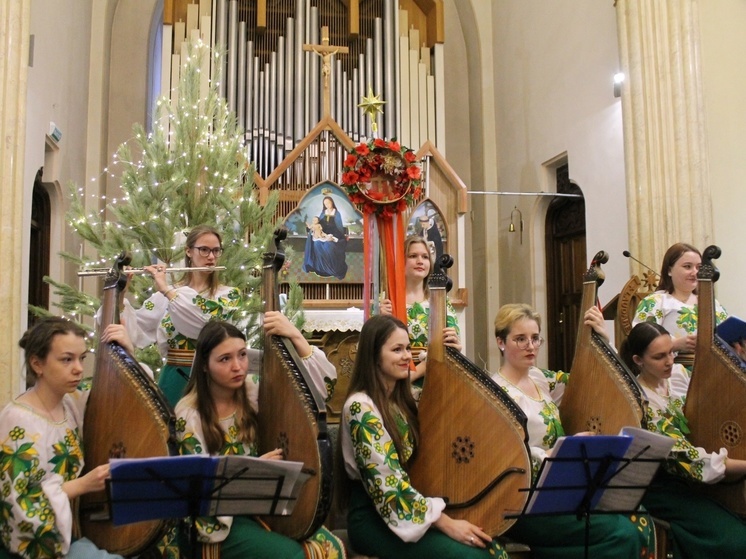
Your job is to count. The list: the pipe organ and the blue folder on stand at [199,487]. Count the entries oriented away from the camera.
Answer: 1

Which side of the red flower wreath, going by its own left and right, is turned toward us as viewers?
front

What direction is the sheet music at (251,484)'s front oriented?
away from the camera

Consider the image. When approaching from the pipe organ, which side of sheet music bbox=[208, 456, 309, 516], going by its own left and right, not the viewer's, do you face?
front

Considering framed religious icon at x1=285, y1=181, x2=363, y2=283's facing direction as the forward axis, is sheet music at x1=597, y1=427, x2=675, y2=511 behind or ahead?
ahead

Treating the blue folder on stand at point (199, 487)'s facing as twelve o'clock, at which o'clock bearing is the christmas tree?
The christmas tree is roughly at 12 o'clock from the blue folder on stand.

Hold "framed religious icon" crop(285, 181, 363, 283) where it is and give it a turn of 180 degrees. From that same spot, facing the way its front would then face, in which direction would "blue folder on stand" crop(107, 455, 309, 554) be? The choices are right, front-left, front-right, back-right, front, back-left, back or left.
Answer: back

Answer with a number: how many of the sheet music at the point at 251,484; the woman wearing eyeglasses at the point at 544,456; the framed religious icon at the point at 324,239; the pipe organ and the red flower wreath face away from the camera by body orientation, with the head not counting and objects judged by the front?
1

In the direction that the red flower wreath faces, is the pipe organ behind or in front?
behind

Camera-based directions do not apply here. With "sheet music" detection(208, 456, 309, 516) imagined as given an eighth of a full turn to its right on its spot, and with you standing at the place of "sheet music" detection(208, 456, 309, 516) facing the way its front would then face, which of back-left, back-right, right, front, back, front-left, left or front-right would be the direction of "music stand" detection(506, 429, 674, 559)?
front-right

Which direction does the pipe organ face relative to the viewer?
toward the camera

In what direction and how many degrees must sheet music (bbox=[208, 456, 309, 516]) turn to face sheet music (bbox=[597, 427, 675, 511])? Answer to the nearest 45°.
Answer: approximately 90° to its right

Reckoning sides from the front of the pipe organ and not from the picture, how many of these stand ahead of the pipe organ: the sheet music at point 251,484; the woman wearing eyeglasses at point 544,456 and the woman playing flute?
3

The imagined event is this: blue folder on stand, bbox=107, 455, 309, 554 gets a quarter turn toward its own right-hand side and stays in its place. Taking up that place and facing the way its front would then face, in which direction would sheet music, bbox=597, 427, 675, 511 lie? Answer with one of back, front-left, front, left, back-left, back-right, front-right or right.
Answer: front

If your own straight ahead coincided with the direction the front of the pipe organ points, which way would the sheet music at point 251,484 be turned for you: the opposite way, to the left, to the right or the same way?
the opposite way

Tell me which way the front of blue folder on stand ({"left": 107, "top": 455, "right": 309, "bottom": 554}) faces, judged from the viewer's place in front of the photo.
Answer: facing away from the viewer

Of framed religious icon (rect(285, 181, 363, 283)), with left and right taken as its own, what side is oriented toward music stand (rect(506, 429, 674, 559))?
front

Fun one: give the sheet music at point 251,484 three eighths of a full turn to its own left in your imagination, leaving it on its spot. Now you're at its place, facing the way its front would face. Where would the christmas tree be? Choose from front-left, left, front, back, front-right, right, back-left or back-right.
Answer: back-right
